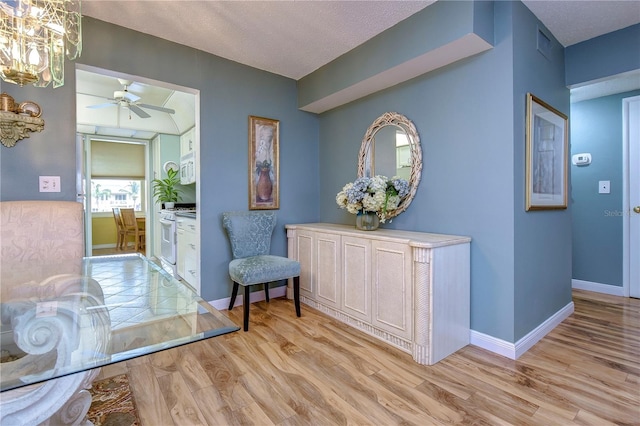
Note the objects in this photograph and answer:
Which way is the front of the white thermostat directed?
toward the camera

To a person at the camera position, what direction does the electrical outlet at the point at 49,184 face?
facing the viewer

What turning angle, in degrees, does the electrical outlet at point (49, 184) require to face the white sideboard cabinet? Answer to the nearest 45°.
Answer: approximately 45° to its left

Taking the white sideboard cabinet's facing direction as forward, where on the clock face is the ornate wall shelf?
The ornate wall shelf is roughly at 1 o'clock from the white sideboard cabinet.

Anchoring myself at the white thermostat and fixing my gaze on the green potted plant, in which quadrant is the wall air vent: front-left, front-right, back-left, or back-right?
front-left

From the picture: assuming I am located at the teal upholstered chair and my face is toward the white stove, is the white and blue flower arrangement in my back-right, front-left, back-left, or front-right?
back-right

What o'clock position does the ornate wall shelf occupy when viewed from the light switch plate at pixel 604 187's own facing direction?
The ornate wall shelf is roughly at 1 o'clock from the light switch plate.

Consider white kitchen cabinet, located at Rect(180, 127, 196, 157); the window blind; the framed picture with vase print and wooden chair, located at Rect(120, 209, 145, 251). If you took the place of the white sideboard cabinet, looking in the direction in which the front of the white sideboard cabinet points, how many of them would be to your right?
4

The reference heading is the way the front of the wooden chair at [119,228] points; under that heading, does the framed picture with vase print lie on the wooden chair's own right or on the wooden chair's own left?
on the wooden chair's own right

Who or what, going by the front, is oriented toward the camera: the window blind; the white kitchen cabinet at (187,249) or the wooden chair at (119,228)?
the window blind

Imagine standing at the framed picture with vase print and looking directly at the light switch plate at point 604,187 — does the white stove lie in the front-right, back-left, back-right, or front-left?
back-left

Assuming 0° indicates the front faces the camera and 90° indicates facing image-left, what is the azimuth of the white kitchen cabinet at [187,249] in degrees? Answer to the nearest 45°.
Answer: approximately 90°

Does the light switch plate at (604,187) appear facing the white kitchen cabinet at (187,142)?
no

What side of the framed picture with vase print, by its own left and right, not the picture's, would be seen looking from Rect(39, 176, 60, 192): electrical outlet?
right
